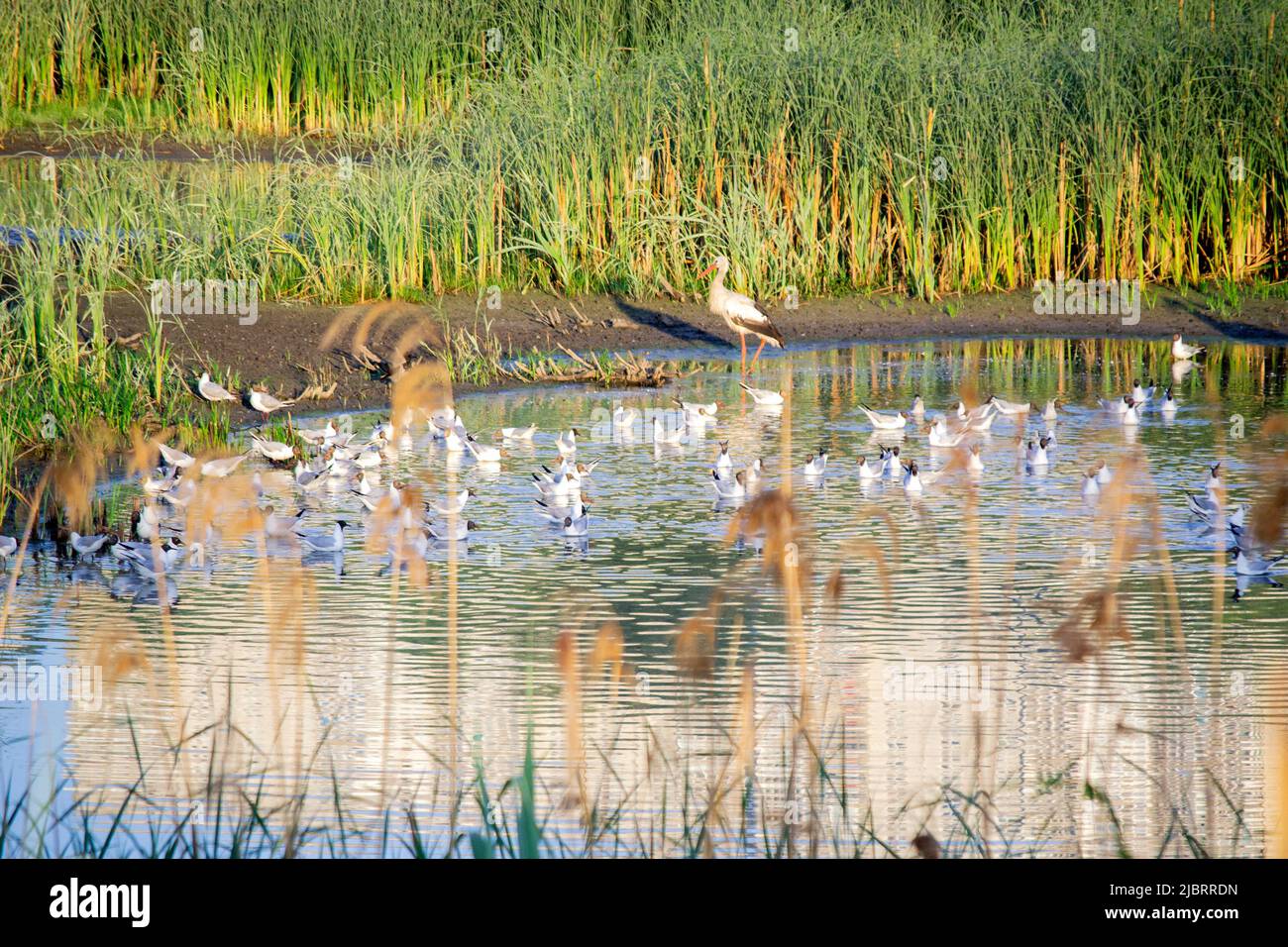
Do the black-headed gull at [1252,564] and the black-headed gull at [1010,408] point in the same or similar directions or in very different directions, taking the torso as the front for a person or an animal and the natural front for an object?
very different directions

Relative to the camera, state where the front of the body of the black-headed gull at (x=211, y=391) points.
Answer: to the viewer's left

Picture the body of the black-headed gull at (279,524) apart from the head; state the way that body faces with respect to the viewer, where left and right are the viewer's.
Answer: facing to the left of the viewer

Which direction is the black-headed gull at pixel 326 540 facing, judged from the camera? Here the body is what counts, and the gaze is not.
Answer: to the viewer's right

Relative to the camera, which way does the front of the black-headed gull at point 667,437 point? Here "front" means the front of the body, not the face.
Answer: to the viewer's left

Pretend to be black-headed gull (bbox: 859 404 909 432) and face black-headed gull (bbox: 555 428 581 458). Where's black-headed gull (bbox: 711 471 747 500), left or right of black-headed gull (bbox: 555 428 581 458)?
left

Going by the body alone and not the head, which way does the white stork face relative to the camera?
to the viewer's left

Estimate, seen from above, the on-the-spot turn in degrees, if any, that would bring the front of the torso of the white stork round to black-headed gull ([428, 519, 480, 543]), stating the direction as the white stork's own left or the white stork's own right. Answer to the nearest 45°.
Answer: approximately 90° to the white stork's own left

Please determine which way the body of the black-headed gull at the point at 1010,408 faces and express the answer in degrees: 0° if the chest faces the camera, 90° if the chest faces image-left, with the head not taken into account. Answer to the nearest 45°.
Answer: approximately 270°
